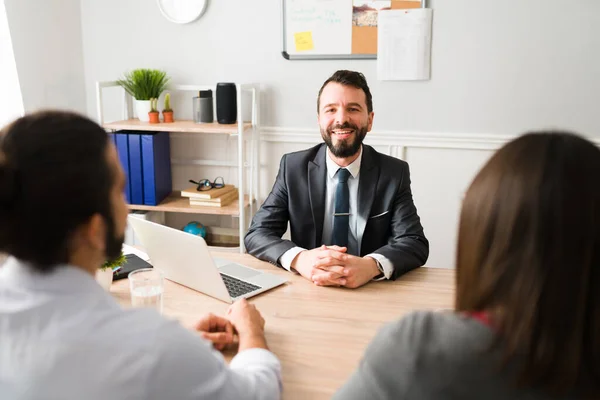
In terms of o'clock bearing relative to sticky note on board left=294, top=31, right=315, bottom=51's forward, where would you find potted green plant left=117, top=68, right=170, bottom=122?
The potted green plant is roughly at 3 o'clock from the sticky note on board.

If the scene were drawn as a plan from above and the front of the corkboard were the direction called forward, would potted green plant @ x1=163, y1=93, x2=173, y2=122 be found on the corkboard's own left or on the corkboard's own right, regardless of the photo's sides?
on the corkboard's own right

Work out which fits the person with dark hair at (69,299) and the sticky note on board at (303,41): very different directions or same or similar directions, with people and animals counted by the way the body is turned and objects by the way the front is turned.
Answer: very different directions

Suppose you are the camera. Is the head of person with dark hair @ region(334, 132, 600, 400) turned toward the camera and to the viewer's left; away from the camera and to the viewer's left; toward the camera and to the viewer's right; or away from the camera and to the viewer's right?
away from the camera and to the viewer's left

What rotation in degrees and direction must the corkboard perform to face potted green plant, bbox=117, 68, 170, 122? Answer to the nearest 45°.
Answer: approximately 90° to its right

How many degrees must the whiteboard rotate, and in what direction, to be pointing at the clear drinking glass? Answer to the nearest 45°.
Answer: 0° — it already faces it
